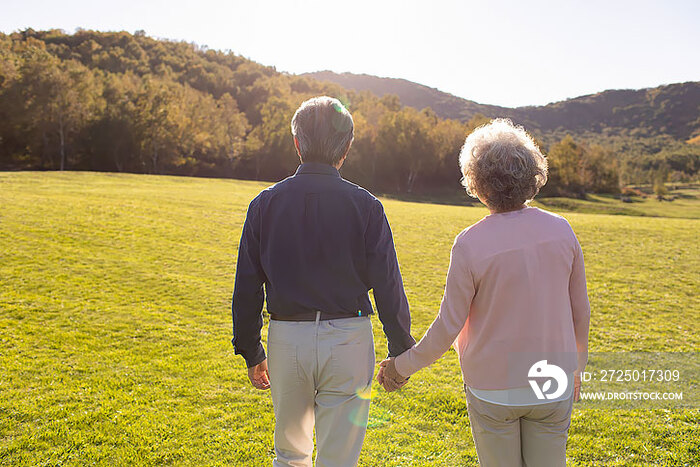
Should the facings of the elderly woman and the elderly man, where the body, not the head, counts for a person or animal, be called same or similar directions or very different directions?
same or similar directions

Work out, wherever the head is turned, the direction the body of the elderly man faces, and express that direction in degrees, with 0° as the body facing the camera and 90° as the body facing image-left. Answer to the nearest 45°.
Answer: approximately 180°

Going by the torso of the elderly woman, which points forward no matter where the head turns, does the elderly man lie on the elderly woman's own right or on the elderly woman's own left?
on the elderly woman's own left

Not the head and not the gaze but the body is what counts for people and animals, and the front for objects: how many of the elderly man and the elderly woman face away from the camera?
2

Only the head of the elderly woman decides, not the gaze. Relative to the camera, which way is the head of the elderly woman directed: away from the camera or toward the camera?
away from the camera

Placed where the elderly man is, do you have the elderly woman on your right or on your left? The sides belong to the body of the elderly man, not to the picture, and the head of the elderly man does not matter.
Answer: on your right

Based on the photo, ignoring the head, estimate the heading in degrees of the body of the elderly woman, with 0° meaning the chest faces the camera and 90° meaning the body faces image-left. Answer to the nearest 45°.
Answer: approximately 180°

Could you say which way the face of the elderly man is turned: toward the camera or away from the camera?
away from the camera
